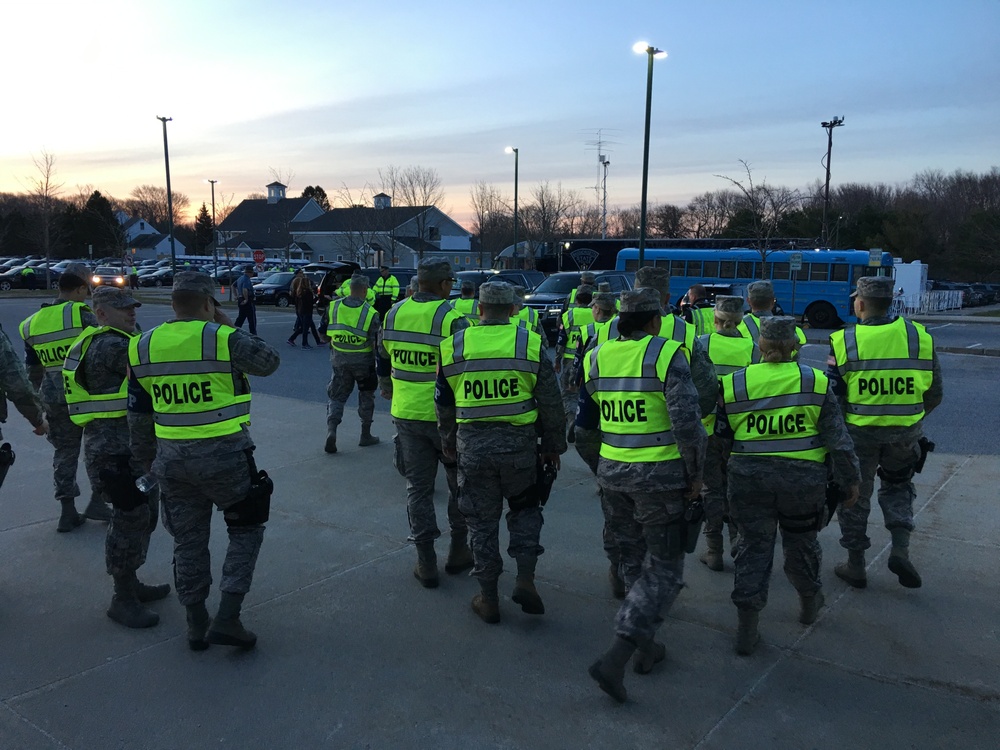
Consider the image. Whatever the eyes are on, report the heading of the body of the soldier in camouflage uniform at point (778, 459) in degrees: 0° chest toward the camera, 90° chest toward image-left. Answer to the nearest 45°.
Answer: approximately 180°

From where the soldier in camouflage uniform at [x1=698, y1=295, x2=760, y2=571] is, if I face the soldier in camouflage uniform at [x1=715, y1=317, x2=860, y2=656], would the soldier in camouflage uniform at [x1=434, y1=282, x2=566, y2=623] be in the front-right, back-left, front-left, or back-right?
front-right

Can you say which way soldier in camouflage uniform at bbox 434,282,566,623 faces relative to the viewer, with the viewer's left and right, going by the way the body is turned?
facing away from the viewer

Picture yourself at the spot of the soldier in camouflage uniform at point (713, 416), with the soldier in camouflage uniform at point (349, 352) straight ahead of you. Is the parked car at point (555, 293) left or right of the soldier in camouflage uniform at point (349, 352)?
right

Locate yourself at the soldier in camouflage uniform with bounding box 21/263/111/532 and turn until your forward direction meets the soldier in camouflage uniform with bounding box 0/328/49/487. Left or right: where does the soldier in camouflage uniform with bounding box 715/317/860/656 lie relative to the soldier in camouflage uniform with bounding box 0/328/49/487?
left

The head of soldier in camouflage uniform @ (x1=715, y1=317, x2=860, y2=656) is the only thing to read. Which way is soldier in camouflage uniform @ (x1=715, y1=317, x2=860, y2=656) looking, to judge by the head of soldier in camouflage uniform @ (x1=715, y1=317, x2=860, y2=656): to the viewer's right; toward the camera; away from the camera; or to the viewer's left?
away from the camera

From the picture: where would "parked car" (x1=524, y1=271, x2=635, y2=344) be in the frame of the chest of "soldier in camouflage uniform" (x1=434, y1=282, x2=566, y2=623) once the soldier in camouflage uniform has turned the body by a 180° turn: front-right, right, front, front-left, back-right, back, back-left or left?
back

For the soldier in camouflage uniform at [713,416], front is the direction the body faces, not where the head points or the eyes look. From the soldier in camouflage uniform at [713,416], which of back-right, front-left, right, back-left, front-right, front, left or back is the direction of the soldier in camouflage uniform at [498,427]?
back-left

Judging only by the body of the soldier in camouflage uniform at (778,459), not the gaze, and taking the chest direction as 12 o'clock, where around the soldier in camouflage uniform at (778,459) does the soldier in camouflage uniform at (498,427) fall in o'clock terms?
the soldier in camouflage uniform at (498,427) is roughly at 9 o'clock from the soldier in camouflage uniform at (778,459).

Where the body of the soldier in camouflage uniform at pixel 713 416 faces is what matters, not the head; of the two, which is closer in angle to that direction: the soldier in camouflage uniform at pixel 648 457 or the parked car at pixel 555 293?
the parked car

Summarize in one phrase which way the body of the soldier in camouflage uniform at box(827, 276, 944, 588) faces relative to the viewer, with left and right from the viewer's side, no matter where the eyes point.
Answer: facing away from the viewer

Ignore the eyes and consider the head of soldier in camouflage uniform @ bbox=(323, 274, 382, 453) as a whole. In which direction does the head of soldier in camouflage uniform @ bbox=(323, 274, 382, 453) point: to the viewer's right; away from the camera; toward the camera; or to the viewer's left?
away from the camera

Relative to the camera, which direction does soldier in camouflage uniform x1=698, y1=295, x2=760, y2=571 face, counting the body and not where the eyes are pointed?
away from the camera

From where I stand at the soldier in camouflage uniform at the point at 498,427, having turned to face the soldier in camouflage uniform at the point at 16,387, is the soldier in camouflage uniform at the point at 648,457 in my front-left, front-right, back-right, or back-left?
back-left

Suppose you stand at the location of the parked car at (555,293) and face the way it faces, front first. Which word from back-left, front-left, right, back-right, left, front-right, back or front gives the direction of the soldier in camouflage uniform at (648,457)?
front-left

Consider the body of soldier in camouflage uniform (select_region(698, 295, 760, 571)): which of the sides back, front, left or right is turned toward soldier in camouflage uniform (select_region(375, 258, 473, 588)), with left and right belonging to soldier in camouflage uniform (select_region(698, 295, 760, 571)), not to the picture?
left

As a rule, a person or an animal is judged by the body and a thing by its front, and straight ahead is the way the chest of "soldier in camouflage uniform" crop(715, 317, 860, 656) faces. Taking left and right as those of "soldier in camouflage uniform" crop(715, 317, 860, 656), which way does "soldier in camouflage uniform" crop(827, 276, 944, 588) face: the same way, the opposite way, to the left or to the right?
the same way
